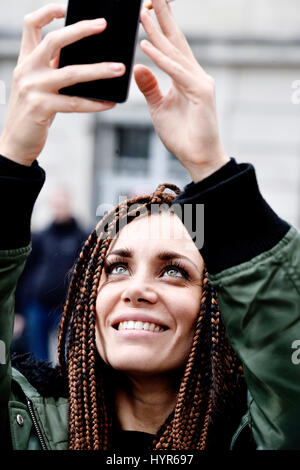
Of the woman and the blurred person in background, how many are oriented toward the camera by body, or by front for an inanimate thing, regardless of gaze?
2

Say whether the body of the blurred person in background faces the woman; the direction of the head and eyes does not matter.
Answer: yes

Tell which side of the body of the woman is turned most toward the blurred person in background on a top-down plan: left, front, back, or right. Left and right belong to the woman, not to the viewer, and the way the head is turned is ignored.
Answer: back

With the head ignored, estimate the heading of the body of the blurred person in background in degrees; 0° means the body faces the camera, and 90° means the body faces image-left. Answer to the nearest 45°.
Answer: approximately 0°

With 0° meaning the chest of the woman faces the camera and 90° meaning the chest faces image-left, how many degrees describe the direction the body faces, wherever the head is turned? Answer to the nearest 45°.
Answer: approximately 0°
